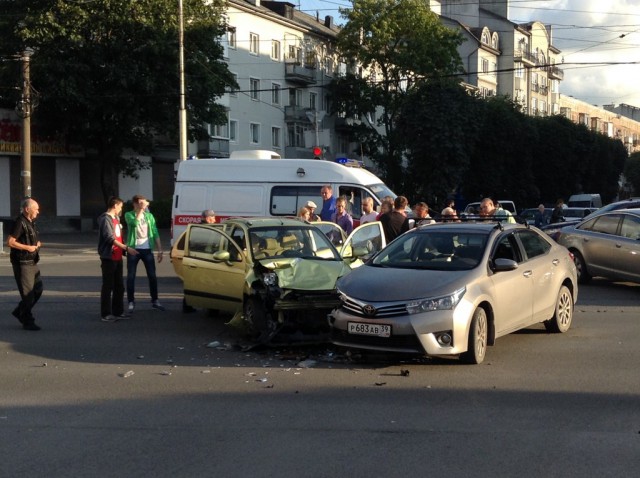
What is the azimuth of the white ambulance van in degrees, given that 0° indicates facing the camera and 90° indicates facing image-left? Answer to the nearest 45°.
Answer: approximately 270°

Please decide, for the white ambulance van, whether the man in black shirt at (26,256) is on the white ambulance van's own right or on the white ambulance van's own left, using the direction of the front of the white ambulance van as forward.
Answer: on the white ambulance van's own right

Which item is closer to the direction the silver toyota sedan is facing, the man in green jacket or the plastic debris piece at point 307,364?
the plastic debris piece

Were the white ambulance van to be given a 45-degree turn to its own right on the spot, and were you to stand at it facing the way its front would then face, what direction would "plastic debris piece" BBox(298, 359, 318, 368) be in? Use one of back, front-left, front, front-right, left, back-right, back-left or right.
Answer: front-right

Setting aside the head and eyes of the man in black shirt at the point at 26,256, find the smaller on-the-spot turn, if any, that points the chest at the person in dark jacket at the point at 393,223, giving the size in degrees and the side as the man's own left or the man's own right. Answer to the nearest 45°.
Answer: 0° — they already face them

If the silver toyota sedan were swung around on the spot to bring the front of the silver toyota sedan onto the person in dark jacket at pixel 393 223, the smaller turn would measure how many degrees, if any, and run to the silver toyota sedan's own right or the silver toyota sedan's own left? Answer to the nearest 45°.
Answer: approximately 135° to the silver toyota sedan's own right

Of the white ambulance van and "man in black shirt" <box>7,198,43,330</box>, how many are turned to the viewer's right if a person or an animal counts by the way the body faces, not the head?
2

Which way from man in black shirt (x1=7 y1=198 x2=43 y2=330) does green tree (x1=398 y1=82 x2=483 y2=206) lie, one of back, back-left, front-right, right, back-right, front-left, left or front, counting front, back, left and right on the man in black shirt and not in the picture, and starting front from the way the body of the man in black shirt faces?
front-left

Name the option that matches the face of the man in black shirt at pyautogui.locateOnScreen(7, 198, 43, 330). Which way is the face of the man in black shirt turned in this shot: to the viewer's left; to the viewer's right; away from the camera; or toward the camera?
to the viewer's right

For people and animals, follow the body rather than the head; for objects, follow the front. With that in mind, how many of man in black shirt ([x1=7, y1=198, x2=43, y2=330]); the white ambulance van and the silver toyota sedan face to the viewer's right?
2
